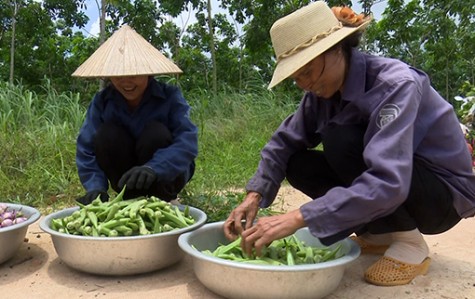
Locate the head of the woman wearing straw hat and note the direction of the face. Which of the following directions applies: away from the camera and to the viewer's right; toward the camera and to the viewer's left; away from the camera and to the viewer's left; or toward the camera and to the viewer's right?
toward the camera and to the viewer's left

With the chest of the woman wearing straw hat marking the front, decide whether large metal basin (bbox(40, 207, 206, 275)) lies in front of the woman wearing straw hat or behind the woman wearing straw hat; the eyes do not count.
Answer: in front

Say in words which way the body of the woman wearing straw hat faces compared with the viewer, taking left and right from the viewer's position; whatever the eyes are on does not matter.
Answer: facing the viewer and to the left of the viewer

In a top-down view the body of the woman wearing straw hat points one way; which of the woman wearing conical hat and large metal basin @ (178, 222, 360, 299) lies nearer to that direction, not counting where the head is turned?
the large metal basin

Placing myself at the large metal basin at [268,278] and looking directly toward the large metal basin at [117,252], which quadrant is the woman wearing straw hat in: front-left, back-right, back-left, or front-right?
back-right

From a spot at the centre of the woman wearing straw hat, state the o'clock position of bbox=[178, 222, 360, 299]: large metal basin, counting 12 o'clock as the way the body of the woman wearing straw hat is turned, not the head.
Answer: The large metal basin is roughly at 12 o'clock from the woman wearing straw hat.

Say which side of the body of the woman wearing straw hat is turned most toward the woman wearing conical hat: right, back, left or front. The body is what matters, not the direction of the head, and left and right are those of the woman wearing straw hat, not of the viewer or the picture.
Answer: right

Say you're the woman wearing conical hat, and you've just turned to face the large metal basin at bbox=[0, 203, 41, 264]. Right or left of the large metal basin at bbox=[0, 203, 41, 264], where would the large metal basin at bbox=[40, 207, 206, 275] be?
left

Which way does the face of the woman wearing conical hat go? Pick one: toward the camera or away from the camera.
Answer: toward the camera

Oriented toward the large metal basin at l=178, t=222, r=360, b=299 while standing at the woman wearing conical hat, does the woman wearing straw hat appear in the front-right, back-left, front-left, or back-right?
front-left

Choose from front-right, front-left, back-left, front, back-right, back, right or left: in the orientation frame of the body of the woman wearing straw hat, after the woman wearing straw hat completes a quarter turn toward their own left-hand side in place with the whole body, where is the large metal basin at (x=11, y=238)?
back-right
